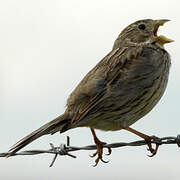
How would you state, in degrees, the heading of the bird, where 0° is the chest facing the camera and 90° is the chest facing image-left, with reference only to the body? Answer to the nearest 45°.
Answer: approximately 270°
